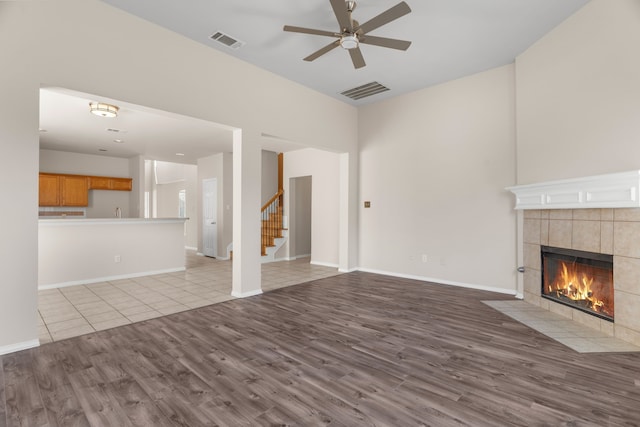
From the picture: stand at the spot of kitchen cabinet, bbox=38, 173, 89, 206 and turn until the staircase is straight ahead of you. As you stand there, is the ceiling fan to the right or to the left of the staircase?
right

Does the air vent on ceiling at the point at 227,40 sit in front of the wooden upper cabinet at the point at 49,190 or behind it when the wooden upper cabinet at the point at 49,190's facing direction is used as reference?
in front

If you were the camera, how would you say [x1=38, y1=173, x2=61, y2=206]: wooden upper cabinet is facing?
facing the viewer

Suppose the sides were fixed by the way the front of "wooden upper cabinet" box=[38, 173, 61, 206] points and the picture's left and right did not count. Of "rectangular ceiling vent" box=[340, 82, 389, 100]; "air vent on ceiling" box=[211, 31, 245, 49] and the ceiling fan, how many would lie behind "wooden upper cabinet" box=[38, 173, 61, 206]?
0

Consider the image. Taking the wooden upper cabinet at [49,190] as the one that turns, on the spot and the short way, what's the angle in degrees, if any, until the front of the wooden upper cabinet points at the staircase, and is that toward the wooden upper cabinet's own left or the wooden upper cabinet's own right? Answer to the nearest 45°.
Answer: approximately 45° to the wooden upper cabinet's own left

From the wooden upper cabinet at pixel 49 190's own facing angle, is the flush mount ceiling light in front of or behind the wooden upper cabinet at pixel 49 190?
in front

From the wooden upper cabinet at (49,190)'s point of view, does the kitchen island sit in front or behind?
in front

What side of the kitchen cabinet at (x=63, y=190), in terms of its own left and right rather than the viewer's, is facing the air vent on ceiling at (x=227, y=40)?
front

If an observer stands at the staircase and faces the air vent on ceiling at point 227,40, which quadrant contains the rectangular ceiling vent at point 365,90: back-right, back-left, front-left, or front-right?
front-left

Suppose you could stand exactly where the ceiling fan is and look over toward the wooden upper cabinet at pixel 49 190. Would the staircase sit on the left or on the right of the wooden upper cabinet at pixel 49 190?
right

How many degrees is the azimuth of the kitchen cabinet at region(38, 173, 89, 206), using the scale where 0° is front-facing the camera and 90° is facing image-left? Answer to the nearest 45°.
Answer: approximately 0°

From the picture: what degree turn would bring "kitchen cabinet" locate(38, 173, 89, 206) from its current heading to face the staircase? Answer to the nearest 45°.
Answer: approximately 45° to its left

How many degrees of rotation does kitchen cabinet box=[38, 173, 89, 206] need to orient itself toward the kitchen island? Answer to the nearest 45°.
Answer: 0° — it already faces it
